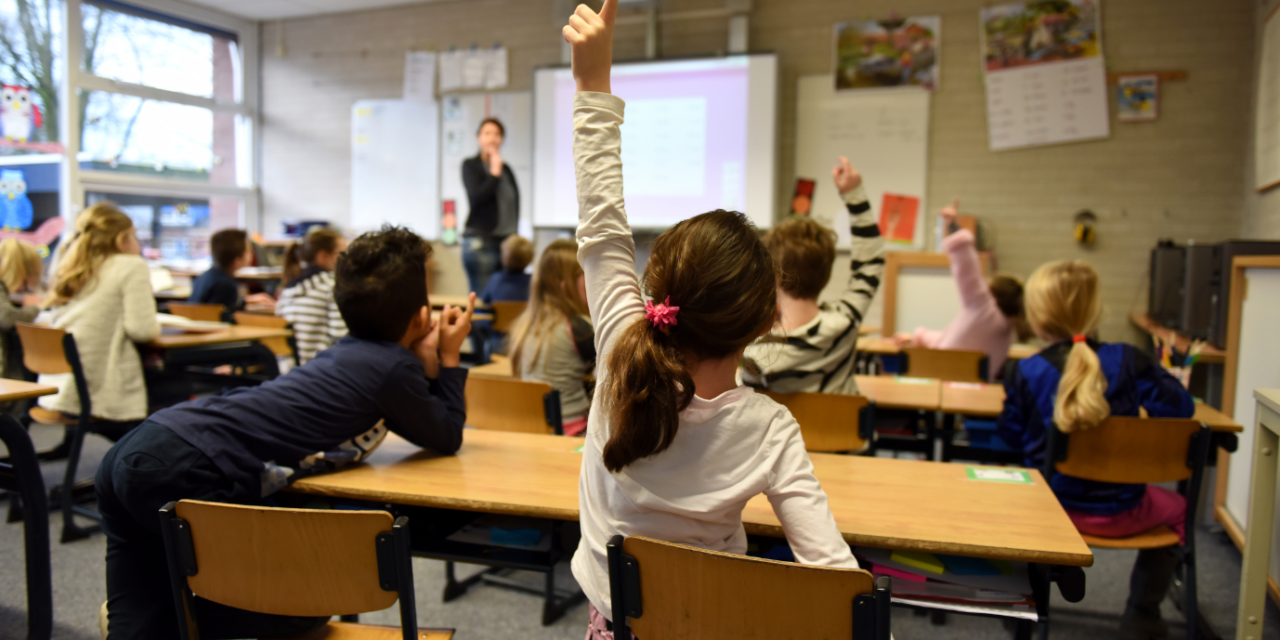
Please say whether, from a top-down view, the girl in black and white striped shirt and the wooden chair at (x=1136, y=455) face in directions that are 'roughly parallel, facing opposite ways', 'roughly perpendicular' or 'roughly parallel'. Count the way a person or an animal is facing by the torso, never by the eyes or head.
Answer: roughly parallel

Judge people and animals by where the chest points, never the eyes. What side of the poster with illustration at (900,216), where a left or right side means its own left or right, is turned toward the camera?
front

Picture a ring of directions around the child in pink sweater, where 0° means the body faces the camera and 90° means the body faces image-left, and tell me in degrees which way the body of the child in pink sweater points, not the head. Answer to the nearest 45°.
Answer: approximately 135°

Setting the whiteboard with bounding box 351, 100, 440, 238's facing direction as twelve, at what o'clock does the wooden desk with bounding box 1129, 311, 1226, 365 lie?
The wooden desk is roughly at 11 o'clock from the whiteboard.

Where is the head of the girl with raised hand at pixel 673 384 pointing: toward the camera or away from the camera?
away from the camera

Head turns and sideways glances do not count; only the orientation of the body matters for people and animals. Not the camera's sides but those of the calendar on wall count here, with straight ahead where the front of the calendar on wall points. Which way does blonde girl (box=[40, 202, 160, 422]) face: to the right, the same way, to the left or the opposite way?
the opposite way

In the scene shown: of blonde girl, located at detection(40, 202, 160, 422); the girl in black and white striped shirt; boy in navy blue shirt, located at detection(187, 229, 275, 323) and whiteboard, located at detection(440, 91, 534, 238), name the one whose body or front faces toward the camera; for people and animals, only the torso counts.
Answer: the whiteboard

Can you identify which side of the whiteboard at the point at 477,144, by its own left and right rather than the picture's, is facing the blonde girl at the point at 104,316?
front

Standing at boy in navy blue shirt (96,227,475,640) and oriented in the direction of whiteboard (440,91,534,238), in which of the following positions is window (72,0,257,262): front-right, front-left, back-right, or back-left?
front-left

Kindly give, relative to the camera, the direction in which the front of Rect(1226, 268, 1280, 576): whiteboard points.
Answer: facing to the left of the viewer

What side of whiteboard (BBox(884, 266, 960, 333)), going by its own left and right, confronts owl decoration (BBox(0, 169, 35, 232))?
right

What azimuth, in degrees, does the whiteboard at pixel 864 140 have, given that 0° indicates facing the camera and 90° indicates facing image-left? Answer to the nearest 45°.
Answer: approximately 0°

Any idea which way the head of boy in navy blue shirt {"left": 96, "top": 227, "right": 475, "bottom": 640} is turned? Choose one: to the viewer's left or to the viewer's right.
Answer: to the viewer's right

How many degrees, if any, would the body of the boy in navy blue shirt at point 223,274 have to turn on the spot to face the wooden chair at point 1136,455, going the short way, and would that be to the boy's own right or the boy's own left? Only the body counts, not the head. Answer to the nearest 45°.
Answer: approximately 90° to the boy's own right

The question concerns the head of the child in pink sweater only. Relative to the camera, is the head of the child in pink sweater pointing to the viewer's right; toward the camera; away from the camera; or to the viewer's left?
away from the camera
